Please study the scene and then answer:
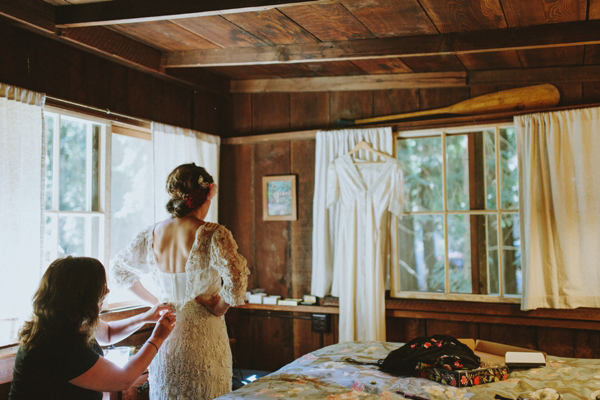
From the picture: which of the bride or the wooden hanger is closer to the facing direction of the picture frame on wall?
the bride

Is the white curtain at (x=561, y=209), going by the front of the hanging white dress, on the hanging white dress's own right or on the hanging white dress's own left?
on the hanging white dress's own left

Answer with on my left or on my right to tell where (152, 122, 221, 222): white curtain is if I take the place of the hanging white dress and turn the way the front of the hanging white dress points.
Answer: on my right

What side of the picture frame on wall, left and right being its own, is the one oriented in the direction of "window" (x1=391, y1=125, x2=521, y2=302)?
left

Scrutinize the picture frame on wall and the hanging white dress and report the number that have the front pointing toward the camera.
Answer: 2

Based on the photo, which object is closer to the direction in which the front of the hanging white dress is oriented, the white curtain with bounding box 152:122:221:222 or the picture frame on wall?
the white curtain

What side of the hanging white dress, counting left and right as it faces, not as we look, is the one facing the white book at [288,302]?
right

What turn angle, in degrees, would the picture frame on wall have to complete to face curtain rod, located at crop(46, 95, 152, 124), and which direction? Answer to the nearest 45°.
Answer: approximately 45° to its right

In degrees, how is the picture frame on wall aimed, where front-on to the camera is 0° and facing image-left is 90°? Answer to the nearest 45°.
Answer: approximately 0°

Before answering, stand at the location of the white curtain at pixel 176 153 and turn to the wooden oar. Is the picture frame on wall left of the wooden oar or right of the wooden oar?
left
